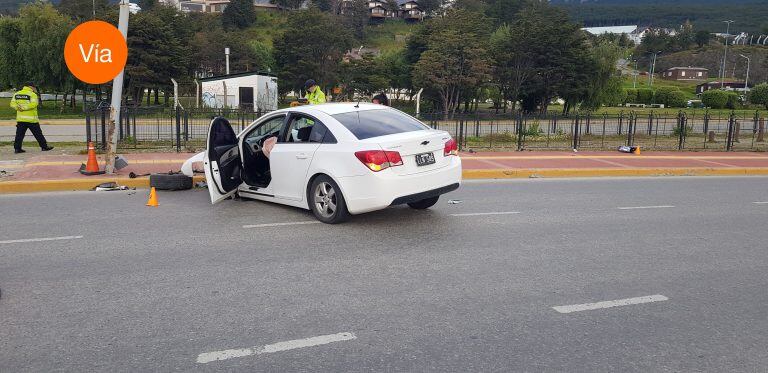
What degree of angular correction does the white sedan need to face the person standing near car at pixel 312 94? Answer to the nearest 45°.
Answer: approximately 45° to its right

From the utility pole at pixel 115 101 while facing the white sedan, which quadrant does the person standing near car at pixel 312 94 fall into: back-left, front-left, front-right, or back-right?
front-left

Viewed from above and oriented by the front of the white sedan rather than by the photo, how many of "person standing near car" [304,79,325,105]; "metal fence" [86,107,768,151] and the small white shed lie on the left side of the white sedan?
0

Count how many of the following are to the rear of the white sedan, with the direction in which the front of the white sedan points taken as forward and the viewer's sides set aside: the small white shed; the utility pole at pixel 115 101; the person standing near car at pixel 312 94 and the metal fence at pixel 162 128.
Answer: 0

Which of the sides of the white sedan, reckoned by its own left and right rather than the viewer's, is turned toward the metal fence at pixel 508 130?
right

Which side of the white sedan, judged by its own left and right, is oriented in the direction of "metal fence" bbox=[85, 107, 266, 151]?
front

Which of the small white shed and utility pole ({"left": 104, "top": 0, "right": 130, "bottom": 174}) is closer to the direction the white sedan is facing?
the utility pole

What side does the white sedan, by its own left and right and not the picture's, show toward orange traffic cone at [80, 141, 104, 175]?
front

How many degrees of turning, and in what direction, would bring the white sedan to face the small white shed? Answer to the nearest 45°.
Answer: approximately 45° to its right

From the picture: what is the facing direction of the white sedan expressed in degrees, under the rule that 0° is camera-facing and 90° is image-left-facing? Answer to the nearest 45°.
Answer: approximately 135°

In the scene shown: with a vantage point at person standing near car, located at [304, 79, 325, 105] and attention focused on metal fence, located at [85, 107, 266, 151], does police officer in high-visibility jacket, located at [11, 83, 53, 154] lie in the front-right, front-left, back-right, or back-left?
front-left

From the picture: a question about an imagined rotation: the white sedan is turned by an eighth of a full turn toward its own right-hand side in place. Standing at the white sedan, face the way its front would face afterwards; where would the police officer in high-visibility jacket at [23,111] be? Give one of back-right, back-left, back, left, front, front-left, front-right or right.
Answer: front-left
